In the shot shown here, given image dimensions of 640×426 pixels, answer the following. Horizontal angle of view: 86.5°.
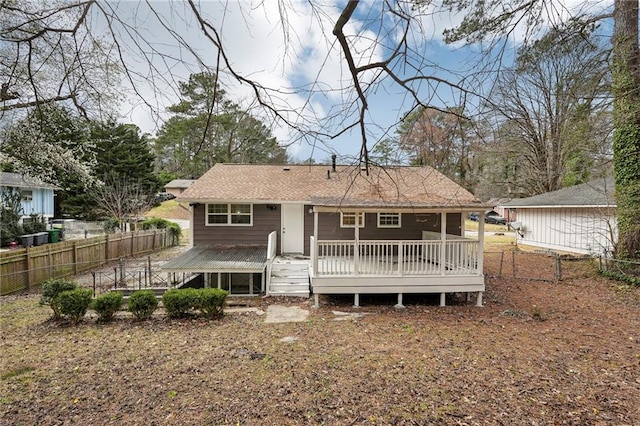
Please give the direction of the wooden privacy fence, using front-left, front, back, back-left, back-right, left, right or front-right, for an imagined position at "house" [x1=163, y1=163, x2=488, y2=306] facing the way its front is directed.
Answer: left

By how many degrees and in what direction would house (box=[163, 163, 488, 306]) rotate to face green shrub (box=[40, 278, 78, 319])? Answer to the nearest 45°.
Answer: approximately 135° to its left

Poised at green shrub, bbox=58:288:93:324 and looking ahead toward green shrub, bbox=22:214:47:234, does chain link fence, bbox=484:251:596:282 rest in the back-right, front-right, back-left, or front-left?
back-right

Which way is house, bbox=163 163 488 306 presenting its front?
away from the camera

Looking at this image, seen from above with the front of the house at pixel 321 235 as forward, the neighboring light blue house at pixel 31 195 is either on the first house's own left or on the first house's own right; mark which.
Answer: on the first house's own left

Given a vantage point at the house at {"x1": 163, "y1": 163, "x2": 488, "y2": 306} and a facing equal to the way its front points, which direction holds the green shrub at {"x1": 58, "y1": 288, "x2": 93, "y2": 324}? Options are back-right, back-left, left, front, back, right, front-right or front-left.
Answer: back-left

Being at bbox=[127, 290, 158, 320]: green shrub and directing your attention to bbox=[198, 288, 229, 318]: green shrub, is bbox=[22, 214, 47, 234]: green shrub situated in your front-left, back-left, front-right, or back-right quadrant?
back-left

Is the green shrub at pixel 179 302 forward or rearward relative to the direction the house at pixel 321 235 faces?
rearward

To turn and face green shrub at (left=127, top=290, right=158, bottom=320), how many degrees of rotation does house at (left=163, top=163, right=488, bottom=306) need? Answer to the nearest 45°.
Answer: approximately 135° to its left

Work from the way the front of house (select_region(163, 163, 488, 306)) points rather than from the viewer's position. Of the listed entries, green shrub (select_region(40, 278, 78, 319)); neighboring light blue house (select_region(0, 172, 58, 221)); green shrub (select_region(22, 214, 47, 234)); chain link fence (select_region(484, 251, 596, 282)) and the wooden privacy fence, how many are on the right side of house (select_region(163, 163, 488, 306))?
1

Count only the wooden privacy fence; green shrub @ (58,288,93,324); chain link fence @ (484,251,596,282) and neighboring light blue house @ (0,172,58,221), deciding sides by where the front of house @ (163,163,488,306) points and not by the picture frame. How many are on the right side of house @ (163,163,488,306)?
1

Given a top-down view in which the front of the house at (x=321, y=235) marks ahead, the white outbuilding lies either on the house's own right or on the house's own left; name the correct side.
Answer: on the house's own right
